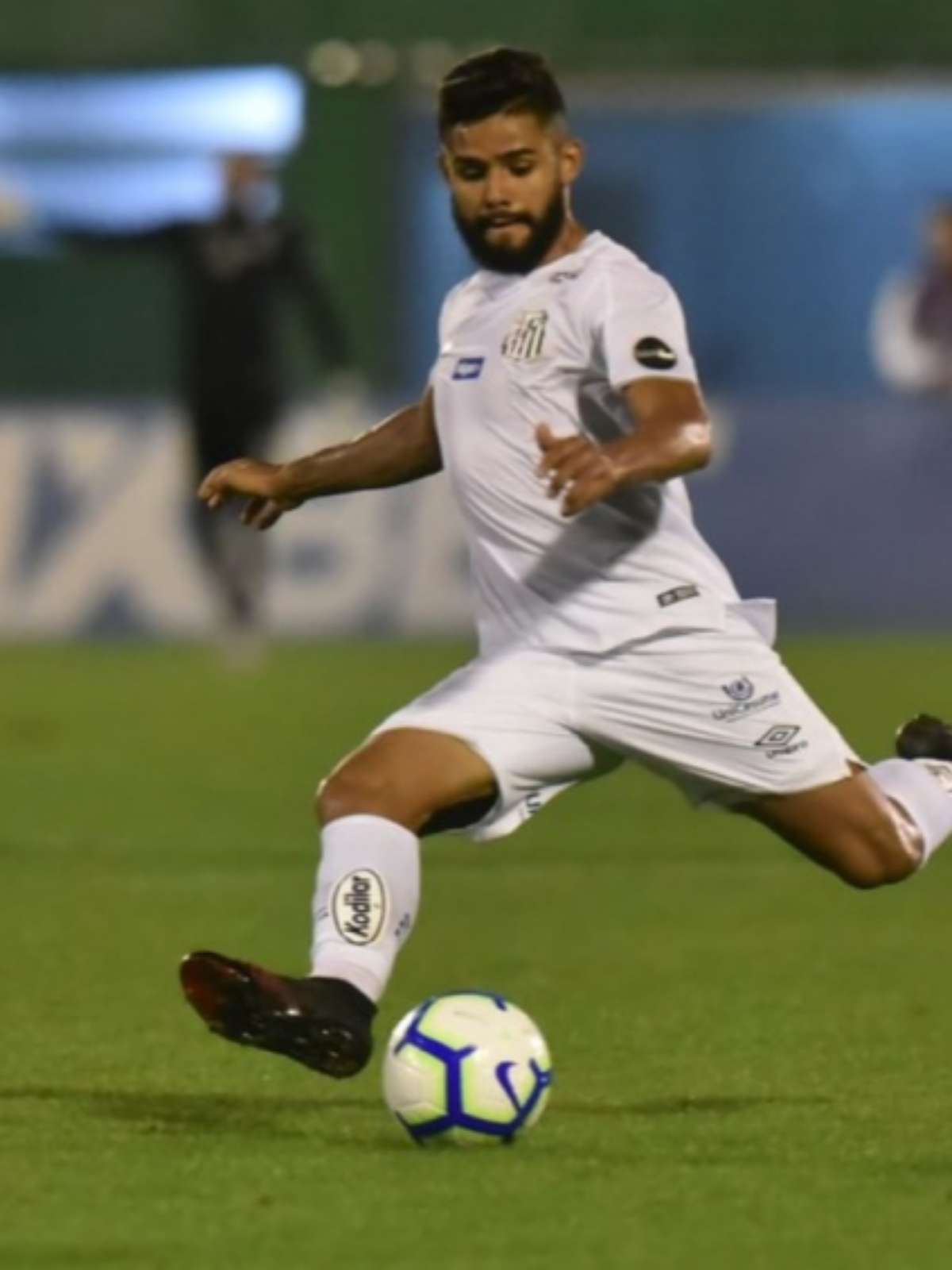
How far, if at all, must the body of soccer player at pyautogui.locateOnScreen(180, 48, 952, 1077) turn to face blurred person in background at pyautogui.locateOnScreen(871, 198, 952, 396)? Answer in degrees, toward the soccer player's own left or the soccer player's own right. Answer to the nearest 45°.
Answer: approximately 135° to the soccer player's own right

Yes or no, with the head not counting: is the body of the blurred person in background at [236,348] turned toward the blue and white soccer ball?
yes

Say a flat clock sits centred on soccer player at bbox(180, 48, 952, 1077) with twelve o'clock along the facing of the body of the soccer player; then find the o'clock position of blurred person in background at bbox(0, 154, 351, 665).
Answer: The blurred person in background is roughly at 4 o'clock from the soccer player.

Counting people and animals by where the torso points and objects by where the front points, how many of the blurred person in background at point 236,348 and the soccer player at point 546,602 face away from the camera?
0

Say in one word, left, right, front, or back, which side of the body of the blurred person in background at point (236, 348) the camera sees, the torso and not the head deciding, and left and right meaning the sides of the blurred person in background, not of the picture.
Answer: front

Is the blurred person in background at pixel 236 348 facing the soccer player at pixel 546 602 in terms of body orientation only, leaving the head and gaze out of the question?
yes

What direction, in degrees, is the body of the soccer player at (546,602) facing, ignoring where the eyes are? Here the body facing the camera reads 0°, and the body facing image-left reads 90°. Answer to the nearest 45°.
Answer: approximately 45°
